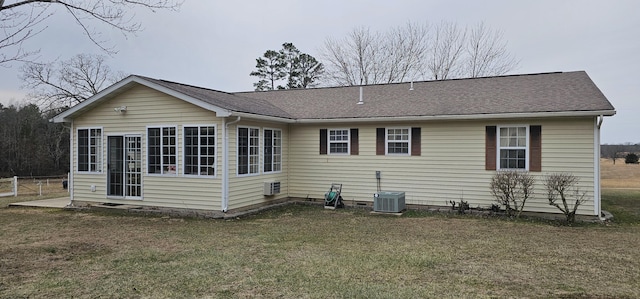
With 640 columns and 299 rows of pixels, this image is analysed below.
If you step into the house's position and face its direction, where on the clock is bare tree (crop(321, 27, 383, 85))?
The bare tree is roughly at 12 o'clock from the house.

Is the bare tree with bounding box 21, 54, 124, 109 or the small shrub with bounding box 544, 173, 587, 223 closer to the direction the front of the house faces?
the bare tree

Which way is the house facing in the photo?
away from the camera

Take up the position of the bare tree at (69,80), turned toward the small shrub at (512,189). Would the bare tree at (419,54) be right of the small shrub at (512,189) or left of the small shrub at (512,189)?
left
